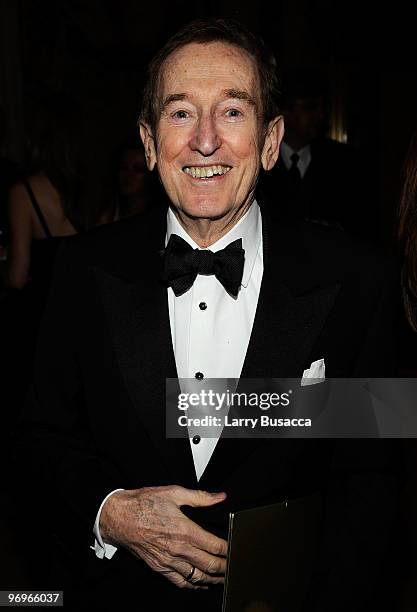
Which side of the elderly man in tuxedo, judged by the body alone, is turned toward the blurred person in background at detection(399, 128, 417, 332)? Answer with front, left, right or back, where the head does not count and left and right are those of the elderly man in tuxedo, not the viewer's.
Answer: left

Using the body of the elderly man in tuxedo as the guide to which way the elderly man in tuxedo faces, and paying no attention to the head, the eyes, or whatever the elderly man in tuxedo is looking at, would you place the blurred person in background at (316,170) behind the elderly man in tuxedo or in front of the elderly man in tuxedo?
behind

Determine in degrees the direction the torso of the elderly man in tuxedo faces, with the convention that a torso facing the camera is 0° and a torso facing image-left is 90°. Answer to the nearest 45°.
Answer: approximately 0°

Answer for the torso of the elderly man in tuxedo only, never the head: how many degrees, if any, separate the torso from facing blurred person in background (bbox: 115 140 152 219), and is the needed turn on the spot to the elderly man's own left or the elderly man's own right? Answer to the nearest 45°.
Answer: approximately 180°
